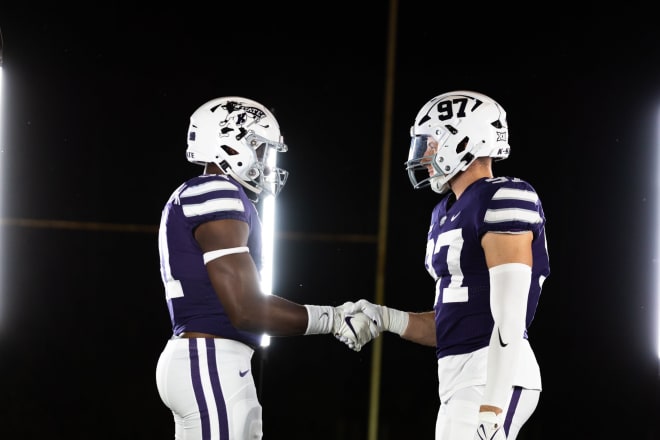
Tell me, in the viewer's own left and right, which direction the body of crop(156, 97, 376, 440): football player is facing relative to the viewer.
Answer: facing to the right of the viewer

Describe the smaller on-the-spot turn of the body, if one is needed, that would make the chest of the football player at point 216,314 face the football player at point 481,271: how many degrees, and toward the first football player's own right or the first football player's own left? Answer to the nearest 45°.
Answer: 0° — they already face them
